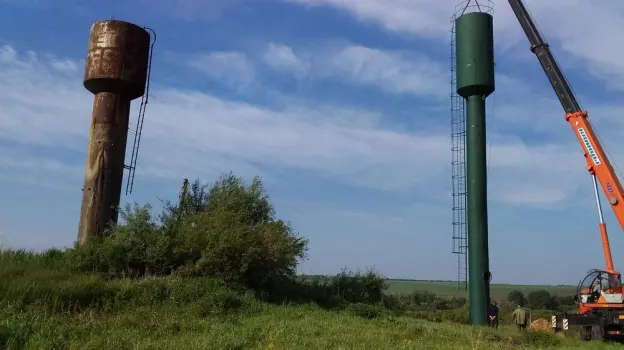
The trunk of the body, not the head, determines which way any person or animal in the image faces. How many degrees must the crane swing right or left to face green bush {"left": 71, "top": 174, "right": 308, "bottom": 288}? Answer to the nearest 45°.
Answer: approximately 45° to its left

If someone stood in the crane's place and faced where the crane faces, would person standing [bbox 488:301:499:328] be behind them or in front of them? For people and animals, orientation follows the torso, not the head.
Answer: in front

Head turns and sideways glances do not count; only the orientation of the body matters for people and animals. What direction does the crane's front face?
to the viewer's left
